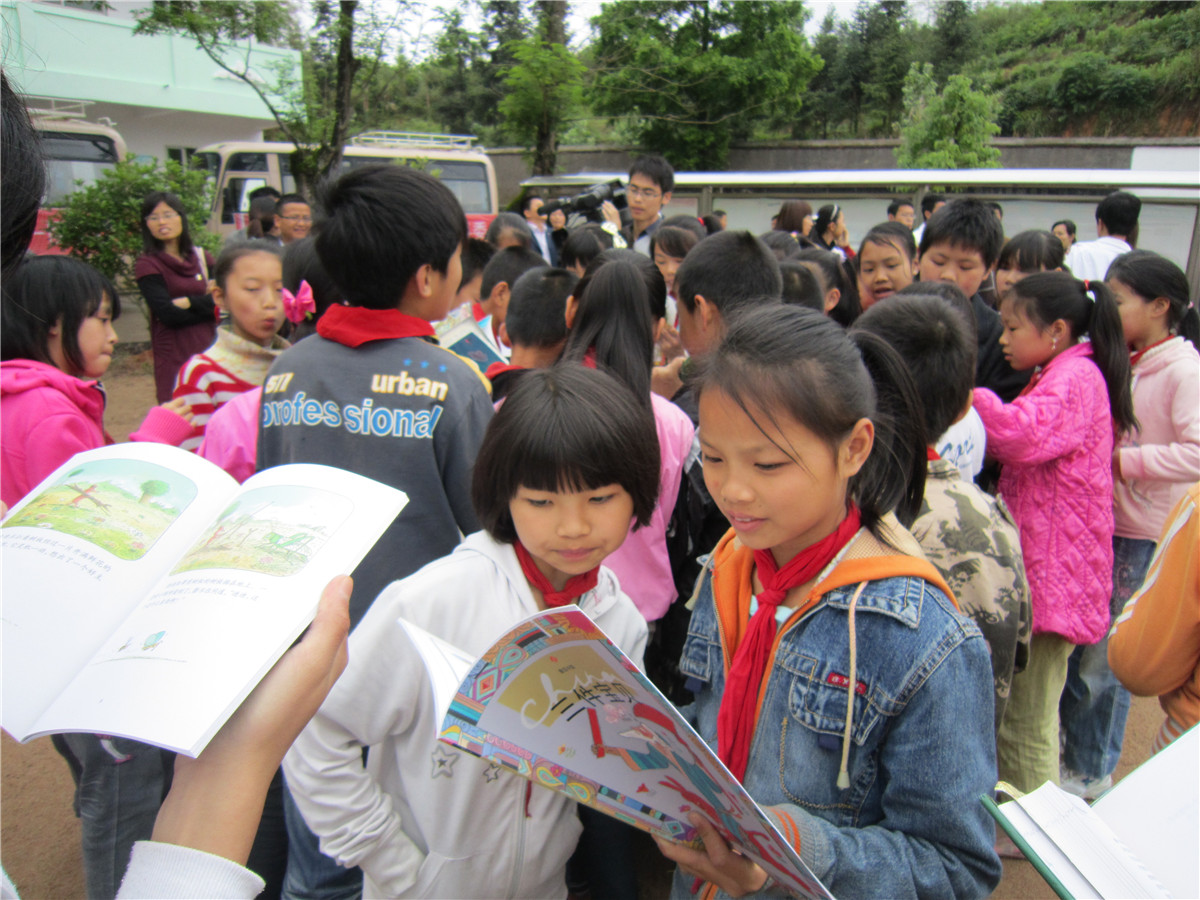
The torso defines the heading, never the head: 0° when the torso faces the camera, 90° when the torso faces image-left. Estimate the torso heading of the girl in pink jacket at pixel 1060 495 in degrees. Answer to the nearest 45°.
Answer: approximately 90°

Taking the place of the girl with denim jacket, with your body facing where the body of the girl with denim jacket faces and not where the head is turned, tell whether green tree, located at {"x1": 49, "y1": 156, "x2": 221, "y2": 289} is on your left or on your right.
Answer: on your right

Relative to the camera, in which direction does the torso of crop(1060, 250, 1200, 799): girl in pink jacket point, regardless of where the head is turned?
to the viewer's left

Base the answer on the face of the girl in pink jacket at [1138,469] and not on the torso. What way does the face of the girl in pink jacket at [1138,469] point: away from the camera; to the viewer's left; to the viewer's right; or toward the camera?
to the viewer's left

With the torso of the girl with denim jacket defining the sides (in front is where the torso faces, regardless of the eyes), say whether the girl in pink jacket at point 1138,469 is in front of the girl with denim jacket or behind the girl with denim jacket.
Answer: behind

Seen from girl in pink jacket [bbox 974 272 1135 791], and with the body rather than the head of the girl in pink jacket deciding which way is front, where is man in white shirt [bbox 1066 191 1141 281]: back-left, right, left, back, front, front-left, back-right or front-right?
right

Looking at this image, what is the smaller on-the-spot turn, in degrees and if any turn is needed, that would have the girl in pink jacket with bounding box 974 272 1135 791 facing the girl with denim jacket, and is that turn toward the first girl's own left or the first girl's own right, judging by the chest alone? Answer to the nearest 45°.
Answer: approximately 90° to the first girl's own left

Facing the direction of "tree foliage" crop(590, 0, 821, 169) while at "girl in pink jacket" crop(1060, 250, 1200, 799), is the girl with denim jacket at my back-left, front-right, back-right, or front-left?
back-left
